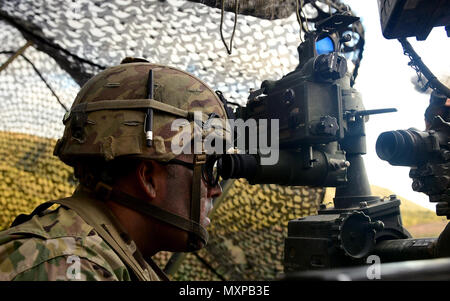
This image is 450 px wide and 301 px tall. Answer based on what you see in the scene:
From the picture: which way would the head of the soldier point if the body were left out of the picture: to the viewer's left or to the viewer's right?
to the viewer's right

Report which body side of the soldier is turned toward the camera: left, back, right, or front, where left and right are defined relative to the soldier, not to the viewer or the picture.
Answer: right
